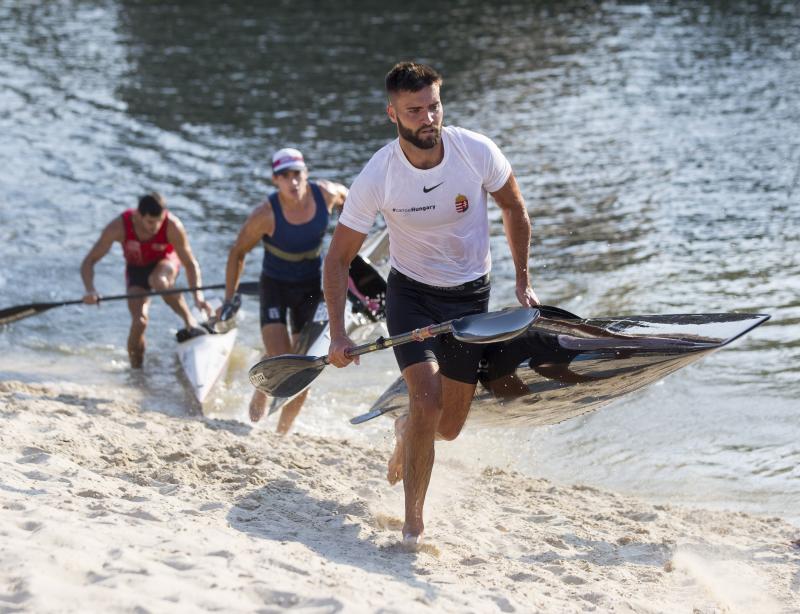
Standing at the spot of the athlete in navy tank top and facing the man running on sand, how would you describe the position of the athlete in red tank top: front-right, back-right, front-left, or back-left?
back-right

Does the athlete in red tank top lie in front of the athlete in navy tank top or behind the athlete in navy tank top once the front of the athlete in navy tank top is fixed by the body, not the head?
behind

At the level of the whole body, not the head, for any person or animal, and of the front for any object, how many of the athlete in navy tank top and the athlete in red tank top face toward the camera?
2

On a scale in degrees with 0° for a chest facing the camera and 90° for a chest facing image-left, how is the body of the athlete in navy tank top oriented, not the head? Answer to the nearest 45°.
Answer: approximately 0°

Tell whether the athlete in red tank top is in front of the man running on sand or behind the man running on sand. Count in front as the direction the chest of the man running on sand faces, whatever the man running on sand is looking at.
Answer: behind

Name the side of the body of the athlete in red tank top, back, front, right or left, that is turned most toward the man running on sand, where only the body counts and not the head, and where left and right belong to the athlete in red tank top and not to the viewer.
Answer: front

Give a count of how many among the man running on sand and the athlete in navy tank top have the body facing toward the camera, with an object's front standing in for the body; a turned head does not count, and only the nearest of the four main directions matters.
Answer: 2

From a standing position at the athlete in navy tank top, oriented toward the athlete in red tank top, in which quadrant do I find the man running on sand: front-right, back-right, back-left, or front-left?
back-left
